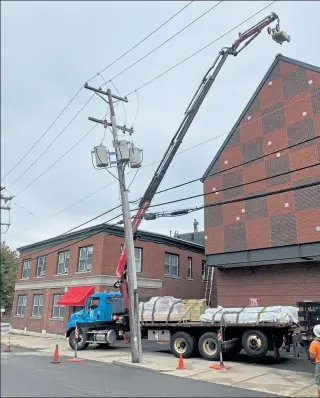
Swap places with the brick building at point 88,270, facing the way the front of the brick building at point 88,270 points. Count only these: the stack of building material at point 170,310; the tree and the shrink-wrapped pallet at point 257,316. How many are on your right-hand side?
1

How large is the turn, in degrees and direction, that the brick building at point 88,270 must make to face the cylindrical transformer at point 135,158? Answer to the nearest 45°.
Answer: approximately 45° to its left

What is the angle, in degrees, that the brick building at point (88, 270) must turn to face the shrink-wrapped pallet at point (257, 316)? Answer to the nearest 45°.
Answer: approximately 90° to its left

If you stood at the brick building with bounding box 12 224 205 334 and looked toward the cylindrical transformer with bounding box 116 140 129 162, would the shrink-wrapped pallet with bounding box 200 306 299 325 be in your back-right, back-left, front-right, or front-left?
front-left

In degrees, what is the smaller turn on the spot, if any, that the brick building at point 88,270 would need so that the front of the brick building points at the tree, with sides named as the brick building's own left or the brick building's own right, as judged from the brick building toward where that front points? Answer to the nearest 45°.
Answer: approximately 90° to the brick building's own right

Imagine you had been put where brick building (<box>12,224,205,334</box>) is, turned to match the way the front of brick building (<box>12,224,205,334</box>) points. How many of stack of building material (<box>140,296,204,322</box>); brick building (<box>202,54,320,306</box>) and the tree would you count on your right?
1

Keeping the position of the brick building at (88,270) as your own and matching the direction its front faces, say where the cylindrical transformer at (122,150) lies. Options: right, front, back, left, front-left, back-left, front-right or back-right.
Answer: front-left

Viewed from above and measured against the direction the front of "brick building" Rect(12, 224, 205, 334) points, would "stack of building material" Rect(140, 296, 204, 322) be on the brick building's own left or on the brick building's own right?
on the brick building's own left

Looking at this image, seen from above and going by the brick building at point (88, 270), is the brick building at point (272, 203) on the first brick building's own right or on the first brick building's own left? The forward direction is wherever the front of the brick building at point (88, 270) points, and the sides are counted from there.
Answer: on the first brick building's own left

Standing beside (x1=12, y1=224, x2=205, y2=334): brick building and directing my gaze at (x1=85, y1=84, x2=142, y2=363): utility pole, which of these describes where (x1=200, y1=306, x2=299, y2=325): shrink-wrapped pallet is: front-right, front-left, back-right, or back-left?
front-left

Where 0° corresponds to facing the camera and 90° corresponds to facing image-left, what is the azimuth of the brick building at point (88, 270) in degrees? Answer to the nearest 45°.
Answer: approximately 45°

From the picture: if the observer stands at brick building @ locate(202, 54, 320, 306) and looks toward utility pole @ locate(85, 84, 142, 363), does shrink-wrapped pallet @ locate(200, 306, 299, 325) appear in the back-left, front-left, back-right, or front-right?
front-left
